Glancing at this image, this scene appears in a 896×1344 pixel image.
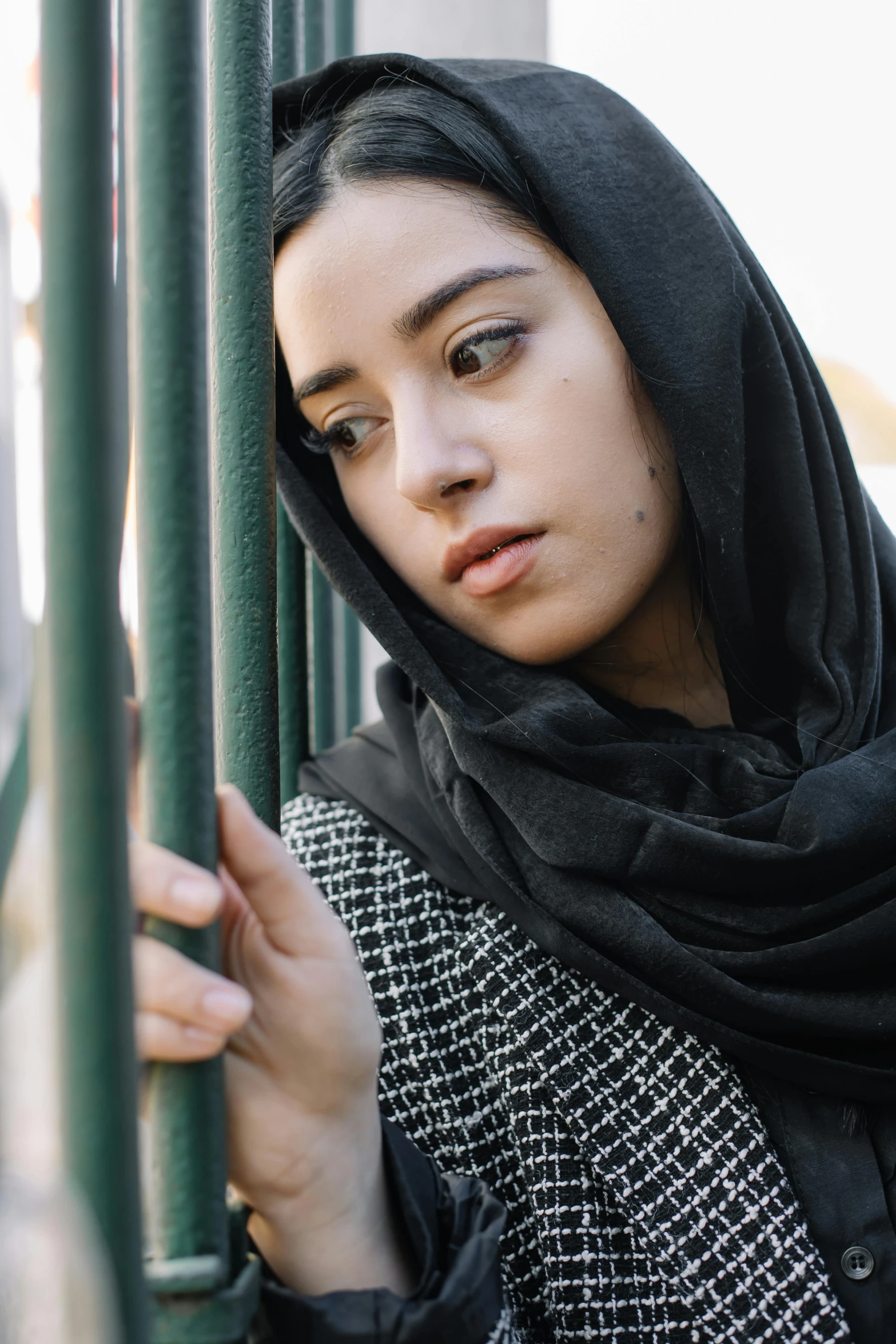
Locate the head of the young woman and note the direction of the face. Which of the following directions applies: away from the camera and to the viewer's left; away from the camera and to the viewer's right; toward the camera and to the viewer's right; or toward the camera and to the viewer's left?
toward the camera and to the viewer's left

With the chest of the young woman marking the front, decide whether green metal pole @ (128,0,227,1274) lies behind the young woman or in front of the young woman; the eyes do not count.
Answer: in front

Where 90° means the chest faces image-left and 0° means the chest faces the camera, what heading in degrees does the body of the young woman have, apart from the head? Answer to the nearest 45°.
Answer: approximately 0°
